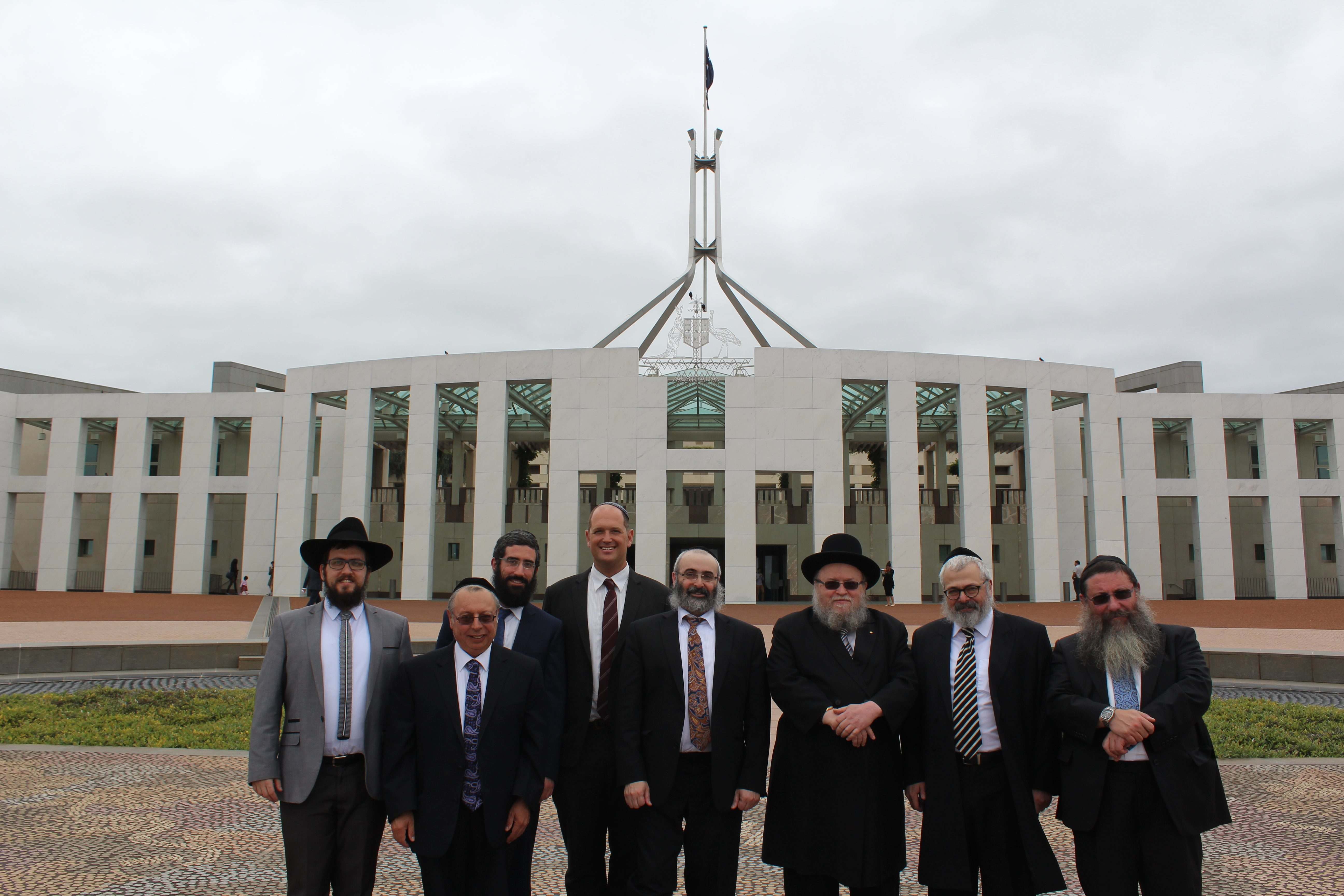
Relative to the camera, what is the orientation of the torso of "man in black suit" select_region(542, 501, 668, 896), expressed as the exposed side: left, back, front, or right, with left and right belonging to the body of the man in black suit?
front

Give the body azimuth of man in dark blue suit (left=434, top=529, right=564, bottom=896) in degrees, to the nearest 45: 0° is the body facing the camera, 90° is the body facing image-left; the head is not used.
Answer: approximately 0°

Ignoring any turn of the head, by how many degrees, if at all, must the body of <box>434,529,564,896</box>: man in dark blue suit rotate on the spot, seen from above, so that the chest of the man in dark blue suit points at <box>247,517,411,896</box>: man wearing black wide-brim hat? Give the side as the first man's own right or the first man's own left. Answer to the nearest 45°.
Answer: approximately 90° to the first man's own right

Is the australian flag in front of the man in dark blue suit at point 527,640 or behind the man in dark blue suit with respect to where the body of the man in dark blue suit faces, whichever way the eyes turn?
behind

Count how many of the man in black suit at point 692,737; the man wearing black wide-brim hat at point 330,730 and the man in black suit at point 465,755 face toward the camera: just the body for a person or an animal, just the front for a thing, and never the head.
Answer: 3

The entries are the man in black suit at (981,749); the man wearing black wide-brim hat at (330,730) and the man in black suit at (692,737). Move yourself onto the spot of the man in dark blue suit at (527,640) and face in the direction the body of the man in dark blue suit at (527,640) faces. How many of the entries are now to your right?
1

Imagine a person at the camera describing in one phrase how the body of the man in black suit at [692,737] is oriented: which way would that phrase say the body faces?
toward the camera

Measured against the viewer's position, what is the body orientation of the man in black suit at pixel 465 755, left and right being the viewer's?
facing the viewer

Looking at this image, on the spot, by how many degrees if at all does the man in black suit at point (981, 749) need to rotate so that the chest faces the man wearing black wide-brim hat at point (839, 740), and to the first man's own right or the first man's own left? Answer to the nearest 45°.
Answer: approximately 90° to the first man's own right

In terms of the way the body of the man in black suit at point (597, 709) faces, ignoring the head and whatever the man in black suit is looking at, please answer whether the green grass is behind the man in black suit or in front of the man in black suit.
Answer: behind

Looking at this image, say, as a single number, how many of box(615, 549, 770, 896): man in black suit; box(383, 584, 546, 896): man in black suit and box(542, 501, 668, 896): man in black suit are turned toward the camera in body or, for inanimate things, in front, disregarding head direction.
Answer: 3

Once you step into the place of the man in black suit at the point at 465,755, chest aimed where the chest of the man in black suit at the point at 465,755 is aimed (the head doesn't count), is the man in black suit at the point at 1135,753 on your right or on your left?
on your left
